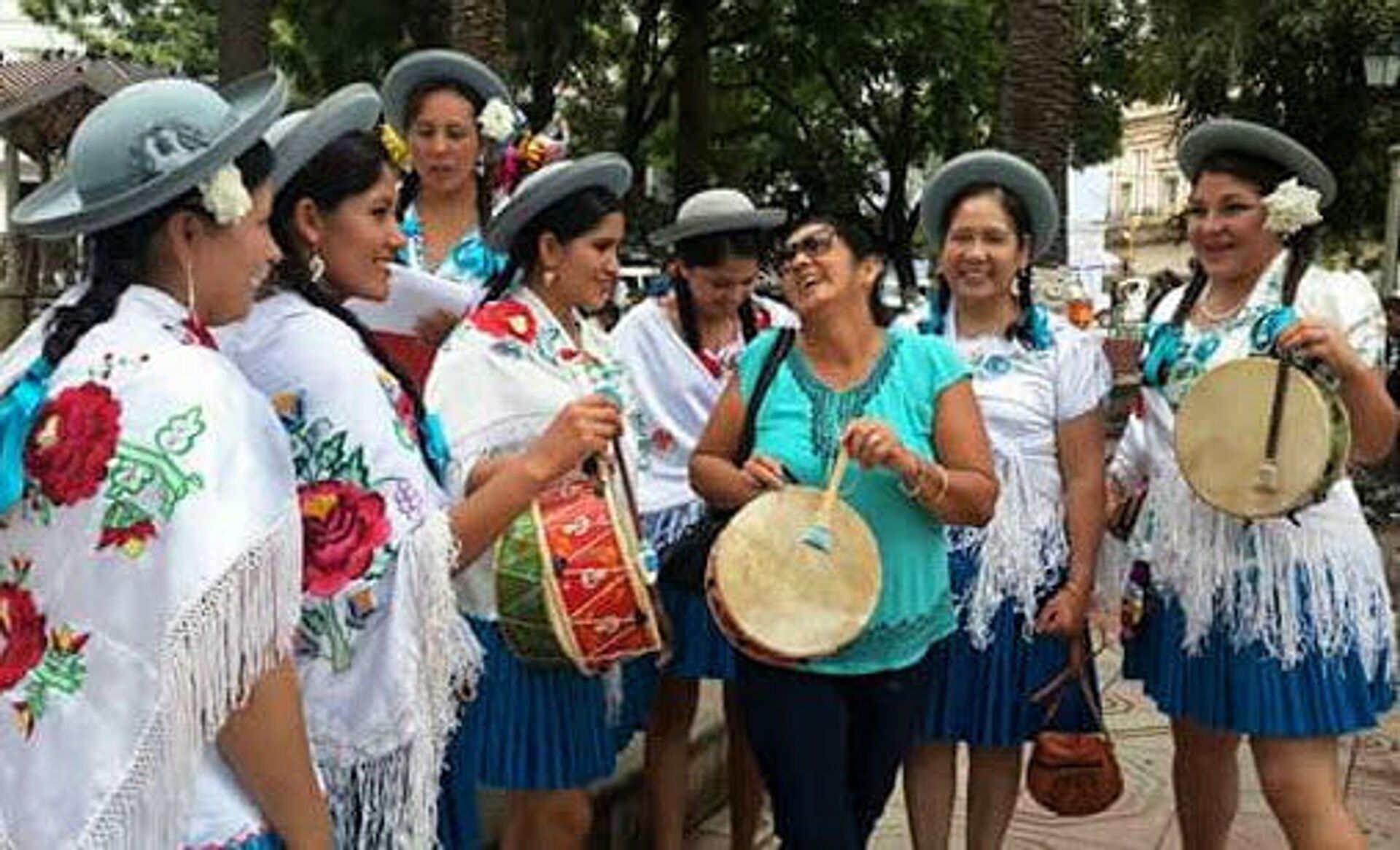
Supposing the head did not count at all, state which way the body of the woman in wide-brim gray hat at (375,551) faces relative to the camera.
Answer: to the viewer's right

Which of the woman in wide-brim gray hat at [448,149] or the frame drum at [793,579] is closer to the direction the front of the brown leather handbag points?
the frame drum

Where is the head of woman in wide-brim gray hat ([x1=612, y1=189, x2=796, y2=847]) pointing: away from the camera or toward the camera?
toward the camera

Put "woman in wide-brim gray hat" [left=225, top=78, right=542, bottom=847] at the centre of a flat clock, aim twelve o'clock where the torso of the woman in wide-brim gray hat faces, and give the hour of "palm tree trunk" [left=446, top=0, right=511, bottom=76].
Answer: The palm tree trunk is roughly at 9 o'clock from the woman in wide-brim gray hat.

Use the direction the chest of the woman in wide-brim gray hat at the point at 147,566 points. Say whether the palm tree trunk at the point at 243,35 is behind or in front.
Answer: in front

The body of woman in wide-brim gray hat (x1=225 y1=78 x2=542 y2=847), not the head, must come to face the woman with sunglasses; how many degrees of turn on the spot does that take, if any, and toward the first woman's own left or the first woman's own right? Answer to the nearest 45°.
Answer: approximately 45° to the first woman's own left

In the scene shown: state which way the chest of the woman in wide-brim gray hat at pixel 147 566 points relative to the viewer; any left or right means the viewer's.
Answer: facing away from the viewer and to the right of the viewer

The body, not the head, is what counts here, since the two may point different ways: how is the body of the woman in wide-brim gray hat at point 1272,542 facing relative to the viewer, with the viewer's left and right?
facing the viewer and to the left of the viewer

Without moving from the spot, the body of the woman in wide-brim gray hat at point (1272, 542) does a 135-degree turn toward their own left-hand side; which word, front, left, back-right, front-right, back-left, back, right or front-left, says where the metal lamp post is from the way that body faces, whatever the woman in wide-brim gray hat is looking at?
left

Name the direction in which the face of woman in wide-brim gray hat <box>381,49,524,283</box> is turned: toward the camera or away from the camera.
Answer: toward the camera

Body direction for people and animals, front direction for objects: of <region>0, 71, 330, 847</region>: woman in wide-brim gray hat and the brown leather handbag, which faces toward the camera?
the brown leather handbag

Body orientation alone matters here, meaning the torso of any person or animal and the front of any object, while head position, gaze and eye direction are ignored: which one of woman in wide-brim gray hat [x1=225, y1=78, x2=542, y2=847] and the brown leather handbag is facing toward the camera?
the brown leather handbag

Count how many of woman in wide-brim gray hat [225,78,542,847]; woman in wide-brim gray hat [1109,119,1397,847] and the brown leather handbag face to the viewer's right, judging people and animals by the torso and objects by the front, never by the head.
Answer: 1

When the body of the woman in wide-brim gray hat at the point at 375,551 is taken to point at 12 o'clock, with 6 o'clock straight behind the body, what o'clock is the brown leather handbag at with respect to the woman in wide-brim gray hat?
The brown leather handbag is roughly at 11 o'clock from the woman in wide-brim gray hat.

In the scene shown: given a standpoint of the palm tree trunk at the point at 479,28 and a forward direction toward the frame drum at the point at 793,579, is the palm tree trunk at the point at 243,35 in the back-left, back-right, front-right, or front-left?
back-right

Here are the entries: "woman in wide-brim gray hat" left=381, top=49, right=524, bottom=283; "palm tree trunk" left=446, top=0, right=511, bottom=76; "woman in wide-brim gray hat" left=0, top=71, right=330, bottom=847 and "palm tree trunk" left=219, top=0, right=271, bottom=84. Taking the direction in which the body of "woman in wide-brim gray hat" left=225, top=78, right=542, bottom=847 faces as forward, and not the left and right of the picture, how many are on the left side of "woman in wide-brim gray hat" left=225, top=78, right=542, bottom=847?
3

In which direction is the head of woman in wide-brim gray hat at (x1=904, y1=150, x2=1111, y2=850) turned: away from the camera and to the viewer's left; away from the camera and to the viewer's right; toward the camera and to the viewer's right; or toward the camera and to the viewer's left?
toward the camera and to the viewer's left

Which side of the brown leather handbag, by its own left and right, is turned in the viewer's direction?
front
